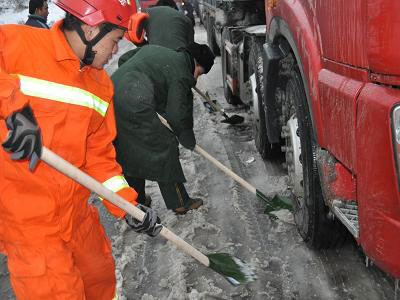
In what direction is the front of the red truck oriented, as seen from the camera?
facing the viewer and to the right of the viewer

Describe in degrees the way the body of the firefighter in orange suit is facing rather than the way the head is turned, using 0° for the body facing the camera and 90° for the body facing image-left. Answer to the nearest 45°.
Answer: approximately 315°

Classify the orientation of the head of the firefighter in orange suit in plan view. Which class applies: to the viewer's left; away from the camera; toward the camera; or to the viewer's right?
to the viewer's right

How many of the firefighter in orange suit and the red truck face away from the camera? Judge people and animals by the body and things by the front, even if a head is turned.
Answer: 0

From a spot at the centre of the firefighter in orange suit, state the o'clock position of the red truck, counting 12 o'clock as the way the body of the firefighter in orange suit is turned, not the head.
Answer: The red truck is roughly at 11 o'clock from the firefighter in orange suit.
